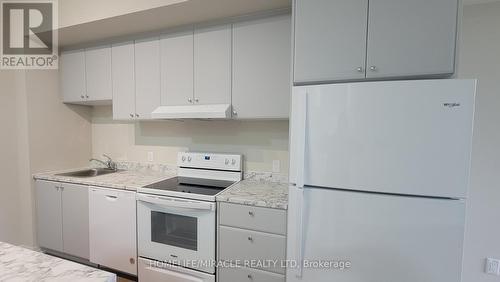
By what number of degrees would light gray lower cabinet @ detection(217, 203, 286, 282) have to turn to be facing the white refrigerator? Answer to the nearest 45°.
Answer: approximately 90° to its left

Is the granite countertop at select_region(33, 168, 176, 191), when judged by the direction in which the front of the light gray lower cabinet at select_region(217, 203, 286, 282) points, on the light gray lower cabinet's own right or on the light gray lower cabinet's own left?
on the light gray lower cabinet's own right

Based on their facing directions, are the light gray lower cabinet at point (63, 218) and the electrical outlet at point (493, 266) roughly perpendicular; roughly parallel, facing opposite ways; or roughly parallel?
roughly perpendicular

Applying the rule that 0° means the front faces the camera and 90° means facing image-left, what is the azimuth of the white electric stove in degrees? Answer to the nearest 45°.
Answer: approximately 45°

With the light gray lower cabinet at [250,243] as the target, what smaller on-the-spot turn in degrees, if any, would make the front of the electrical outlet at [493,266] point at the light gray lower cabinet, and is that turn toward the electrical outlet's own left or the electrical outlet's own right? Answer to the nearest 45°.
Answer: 0° — it already faces it

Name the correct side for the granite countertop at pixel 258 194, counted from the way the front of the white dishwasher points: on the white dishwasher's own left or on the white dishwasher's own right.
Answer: on the white dishwasher's own left
